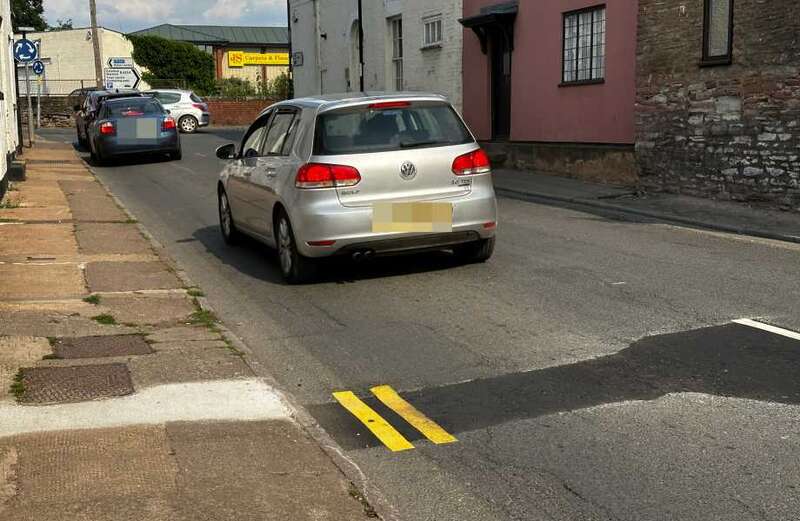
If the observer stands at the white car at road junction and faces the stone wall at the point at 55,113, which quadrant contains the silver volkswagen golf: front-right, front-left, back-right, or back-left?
back-left

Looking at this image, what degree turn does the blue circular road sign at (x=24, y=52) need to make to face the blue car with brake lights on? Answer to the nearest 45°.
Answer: approximately 45° to its left

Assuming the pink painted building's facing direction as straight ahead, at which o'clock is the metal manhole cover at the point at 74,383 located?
The metal manhole cover is roughly at 11 o'clock from the pink painted building.

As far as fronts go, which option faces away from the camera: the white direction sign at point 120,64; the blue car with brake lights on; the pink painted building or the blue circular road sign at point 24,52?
the blue car with brake lights on

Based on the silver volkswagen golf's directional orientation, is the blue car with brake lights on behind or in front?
in front

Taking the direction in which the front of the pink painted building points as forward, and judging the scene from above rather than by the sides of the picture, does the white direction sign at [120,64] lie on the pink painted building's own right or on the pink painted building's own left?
on the pink painted building's own right

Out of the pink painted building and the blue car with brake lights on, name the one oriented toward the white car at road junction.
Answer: the blue car with brake lights on

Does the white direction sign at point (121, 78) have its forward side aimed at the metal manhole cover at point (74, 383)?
yes

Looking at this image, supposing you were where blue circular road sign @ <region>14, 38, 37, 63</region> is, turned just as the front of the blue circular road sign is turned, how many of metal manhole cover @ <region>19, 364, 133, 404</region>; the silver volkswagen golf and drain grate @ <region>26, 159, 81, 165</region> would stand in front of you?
3

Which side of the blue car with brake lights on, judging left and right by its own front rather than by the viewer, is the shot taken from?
back

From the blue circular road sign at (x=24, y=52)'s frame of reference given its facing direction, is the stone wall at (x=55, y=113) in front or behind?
behind

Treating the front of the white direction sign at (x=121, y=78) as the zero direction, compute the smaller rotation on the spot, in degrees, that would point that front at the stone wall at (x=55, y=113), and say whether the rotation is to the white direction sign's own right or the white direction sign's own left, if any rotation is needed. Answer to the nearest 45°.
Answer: approximately 135° to the white direction sign's own right

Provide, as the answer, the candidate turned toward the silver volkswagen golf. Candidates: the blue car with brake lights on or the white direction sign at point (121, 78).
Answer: the white direction sign

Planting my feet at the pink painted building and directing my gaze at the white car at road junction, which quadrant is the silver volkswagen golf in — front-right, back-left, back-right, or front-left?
back-left

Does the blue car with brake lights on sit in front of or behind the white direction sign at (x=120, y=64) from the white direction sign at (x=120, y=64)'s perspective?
in front
